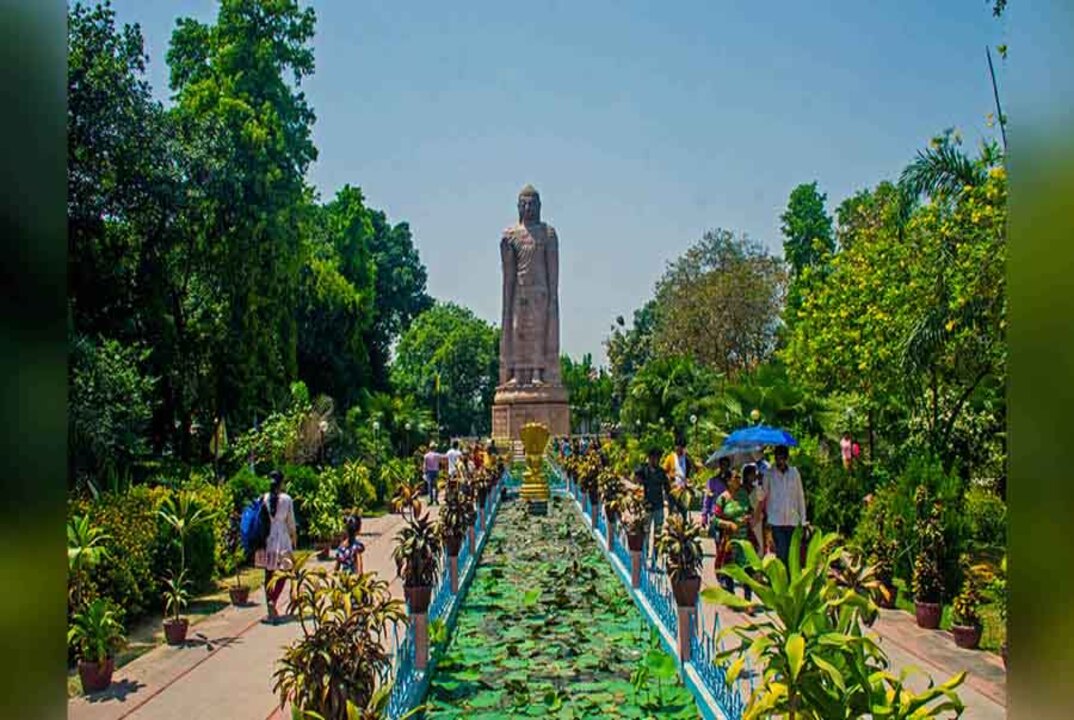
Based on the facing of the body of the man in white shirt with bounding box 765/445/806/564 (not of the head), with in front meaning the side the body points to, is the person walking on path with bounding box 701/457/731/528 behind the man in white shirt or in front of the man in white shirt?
behind

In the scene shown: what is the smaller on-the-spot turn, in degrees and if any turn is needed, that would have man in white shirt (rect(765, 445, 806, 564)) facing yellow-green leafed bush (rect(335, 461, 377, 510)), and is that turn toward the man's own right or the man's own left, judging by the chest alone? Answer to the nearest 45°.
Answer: approximately 135° to the man's own right

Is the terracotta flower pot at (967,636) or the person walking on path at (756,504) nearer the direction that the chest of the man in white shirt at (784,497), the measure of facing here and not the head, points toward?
the terracotta flower pot

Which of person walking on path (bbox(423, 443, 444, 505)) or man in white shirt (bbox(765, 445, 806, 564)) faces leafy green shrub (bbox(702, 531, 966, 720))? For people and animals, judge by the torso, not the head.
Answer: the man in white shirt

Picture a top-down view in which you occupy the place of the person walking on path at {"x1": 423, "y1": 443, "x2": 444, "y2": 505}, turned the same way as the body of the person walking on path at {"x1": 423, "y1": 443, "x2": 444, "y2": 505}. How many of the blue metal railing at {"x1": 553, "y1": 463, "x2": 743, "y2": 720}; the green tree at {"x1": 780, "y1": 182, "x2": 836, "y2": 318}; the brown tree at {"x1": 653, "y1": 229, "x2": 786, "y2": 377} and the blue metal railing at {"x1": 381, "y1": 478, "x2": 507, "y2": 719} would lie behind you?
2

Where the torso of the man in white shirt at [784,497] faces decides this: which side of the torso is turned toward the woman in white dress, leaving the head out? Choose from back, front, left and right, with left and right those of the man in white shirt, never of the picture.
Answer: right

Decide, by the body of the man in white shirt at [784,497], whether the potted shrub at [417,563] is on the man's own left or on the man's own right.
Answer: on the man's own right

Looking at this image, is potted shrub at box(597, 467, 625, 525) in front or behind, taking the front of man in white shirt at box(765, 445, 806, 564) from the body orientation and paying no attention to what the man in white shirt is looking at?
behind
